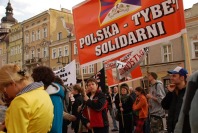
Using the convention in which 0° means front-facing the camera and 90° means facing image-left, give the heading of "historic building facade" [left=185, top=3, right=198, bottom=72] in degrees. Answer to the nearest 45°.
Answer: approximately 45°

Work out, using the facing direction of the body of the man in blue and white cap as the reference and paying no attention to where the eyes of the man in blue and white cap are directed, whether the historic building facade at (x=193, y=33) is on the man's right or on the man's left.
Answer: on the man's right

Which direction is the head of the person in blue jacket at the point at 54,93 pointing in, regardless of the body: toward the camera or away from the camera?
away from the camera

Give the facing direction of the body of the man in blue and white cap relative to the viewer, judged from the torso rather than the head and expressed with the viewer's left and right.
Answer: facing to the left of the viewer

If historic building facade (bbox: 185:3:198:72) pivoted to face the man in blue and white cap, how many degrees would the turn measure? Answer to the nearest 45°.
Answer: approximately 45° to its left

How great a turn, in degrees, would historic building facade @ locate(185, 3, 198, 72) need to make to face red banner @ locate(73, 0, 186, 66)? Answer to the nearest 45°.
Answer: approximately 45° to its left
